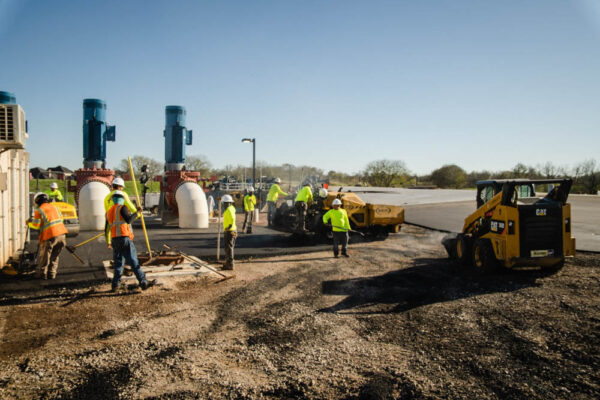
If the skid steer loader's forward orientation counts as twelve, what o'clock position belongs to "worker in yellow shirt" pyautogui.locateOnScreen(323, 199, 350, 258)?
The worker in yellow shirt is roughly at 11 o'clock from the skid steer loader.

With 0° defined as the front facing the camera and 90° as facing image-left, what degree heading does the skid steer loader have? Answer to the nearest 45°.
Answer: approximately 135°

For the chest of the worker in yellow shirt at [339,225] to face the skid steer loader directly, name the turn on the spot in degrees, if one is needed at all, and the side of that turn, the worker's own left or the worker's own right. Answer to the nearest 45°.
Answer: approximately 45° to the worker's own left

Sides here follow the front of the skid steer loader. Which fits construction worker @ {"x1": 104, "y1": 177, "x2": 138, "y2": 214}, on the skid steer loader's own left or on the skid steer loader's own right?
on the skid steer loader's own left

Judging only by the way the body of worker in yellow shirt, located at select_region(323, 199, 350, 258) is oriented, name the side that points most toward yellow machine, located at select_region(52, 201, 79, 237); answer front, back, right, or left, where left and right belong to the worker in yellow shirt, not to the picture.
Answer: right

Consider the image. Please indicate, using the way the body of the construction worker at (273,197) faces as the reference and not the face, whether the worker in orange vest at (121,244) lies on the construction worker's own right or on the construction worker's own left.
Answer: on the construction worker's own right

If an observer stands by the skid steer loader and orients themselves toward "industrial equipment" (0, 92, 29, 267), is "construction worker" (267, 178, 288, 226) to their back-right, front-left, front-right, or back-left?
front-right

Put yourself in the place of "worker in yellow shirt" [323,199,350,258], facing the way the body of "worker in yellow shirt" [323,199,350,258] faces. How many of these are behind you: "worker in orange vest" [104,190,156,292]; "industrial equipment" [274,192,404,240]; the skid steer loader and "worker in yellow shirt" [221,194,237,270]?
1

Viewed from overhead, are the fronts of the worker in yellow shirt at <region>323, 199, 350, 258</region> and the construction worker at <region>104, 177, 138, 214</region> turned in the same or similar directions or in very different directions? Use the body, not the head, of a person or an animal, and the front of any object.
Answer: same or similar directions

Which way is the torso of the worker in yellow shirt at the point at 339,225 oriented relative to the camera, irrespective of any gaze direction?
toward the camera

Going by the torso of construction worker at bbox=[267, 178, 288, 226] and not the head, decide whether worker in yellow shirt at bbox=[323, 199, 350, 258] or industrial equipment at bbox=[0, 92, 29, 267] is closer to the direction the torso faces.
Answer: the worker in yellow shirt

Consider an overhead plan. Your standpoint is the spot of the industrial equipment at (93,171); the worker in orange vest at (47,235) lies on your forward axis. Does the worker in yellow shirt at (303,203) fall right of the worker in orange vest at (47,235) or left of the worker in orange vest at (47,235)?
left

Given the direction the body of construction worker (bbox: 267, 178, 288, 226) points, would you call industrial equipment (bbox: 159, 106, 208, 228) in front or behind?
behind
